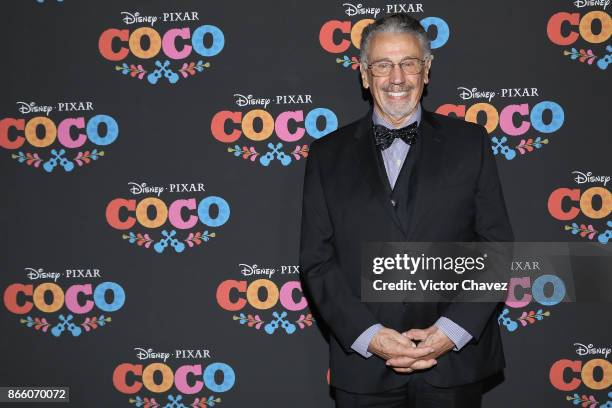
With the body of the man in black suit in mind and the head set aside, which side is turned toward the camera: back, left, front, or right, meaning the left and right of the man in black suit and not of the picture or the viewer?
front
